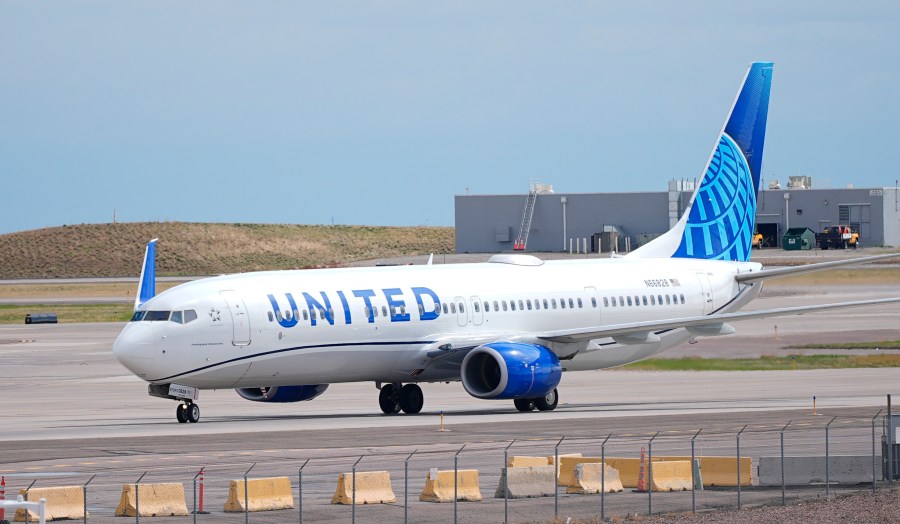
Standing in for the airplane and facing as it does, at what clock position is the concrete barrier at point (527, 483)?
The concrete barrier is roughly at 10 o'clock from the airplane.

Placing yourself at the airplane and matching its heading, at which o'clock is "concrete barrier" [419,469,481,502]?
The concrete barrier is roughly at 10 o'clock from the airplane.

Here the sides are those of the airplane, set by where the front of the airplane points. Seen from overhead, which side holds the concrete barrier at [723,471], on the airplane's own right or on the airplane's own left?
on the airplane's own left

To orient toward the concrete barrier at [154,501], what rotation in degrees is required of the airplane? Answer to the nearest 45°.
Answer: approximately 45° to its left

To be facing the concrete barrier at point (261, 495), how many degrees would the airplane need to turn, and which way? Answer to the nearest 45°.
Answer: approximately 45° to its left

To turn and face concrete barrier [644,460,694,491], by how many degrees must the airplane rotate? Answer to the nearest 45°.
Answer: approximately 90° to its left

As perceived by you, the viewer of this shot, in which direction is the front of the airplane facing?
facing the viewer and to the left of the viewer

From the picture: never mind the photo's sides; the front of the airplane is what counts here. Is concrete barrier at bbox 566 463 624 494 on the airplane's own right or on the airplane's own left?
on the airplane's own left

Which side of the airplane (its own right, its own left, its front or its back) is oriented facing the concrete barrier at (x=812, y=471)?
left

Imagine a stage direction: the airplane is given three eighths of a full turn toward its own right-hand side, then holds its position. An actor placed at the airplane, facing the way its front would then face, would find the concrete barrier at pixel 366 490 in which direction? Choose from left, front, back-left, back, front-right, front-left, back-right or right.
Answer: back
